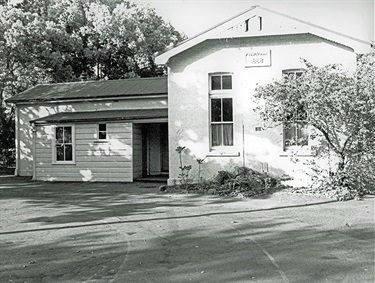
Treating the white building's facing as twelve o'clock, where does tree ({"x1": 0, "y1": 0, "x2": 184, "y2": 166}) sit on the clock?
The tree is roughly at 5 o'clock from the white building.

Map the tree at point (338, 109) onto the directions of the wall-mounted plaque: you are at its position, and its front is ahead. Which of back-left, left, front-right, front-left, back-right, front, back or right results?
front-left

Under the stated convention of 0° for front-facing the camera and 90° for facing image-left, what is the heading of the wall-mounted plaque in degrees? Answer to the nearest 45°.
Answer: approximately 0°

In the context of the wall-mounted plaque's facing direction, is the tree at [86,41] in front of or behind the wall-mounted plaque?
behind

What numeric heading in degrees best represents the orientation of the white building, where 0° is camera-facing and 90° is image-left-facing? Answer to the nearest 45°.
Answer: approximately 0°
